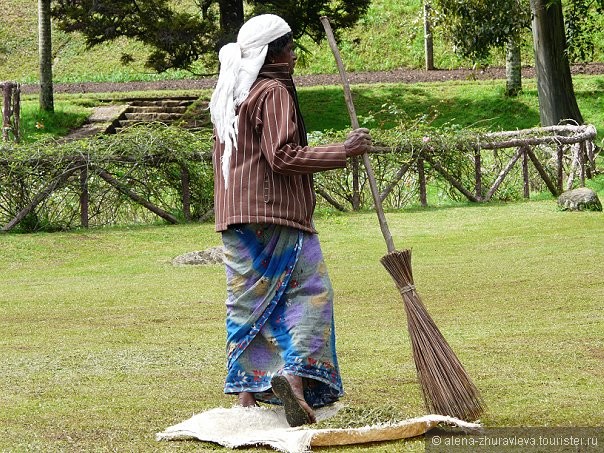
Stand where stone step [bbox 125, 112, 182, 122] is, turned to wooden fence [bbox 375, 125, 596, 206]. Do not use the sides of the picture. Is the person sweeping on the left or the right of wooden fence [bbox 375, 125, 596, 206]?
right

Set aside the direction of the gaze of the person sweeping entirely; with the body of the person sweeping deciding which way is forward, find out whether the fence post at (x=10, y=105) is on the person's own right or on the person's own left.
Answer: on the person's own left

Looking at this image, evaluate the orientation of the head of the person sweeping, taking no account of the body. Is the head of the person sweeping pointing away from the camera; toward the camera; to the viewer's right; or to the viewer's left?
to the viewer's right

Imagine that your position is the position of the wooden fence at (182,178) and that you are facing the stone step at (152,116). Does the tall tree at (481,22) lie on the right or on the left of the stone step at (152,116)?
right

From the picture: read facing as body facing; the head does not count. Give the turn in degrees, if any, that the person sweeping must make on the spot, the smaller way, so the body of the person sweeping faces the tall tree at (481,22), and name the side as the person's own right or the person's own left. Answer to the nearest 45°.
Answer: approximately 45° to the person's own left

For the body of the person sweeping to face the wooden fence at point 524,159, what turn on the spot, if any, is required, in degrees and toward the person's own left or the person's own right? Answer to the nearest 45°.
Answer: approximately 45° to the person's own left

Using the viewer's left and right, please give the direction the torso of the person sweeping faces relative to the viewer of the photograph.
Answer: facing away from the viewer and to the right of the viewer

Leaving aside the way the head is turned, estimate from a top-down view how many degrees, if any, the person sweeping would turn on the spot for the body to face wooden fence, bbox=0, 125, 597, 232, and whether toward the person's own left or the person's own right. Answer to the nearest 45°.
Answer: approximately 45° to the person's own left
